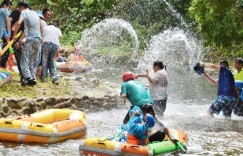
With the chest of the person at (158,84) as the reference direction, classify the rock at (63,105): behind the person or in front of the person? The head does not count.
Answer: in front

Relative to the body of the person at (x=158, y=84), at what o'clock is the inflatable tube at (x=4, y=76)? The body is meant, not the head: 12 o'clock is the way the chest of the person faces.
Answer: The inflatable tube is roughly at 12 o'clock from the person.

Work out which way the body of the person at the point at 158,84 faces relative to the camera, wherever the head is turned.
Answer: to the viewer's left

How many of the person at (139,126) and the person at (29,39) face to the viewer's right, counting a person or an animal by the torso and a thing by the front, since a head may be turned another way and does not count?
0

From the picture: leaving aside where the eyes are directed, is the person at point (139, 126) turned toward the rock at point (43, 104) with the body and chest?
no

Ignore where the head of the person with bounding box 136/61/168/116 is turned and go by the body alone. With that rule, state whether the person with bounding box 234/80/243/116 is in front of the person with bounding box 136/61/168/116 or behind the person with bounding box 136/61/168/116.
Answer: behind

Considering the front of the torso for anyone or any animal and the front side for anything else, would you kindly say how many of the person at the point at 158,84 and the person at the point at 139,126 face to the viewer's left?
1
